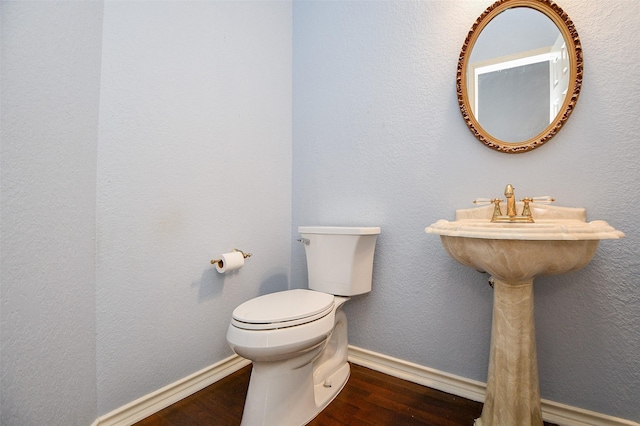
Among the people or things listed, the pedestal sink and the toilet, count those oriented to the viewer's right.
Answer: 0

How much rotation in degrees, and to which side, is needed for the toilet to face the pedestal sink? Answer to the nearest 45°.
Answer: approximately 135° to its left

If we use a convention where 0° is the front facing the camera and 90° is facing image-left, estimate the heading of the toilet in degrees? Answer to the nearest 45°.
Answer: approximately 45°

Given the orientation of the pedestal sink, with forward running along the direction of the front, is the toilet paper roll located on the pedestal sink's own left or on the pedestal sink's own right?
on the pedestal sink's own right

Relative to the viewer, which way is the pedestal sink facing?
toward the camera

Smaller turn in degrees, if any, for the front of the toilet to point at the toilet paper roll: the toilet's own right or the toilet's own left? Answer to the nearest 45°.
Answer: approximately 90° to the toilet's own right

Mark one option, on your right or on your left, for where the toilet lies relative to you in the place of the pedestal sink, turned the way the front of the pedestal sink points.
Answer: on your right

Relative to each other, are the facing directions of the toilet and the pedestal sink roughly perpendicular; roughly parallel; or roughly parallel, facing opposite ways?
roughly parallel
